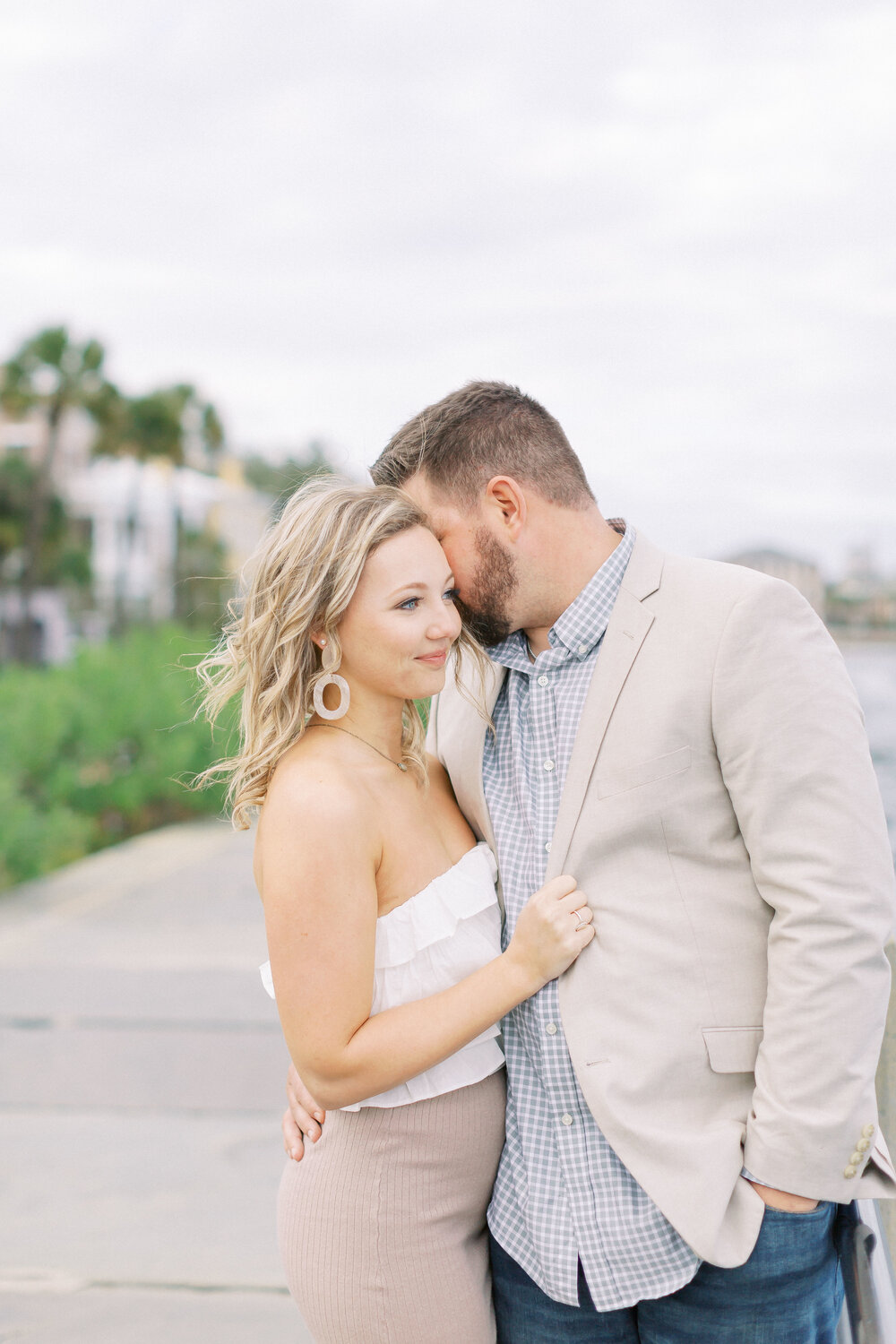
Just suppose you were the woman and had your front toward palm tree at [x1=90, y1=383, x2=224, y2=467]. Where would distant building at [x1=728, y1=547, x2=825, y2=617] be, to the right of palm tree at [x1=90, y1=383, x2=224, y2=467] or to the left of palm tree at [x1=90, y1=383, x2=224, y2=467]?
right

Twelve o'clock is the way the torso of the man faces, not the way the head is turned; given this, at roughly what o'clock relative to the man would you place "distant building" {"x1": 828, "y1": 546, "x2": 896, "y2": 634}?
The distant building is roughly at 5 o'clock from the man.

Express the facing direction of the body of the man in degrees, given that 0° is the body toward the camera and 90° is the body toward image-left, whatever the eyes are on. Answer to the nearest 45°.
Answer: approximately 45°

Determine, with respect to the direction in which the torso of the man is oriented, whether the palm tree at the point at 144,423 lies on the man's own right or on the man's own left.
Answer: on the man's own right

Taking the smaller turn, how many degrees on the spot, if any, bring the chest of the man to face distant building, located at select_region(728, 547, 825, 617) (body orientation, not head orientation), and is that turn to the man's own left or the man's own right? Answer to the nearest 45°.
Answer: approximately 135° to the man's own right
